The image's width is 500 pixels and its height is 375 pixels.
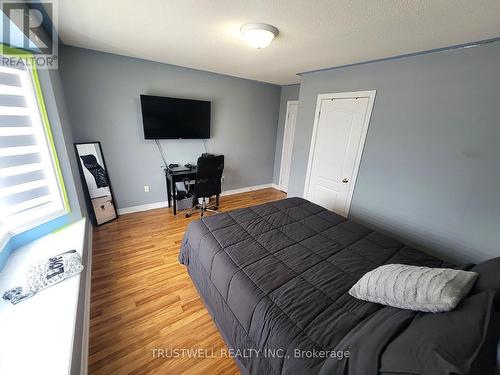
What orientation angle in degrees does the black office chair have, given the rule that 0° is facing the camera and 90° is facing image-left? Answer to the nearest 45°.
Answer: approximately 135°

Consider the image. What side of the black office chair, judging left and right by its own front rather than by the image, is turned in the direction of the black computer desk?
front

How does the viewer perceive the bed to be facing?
facing away from the viewer and to the left of the viewer

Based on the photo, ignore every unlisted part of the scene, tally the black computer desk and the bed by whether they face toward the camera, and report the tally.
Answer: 1

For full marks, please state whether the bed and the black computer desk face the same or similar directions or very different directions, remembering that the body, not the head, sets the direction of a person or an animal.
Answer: very different directions

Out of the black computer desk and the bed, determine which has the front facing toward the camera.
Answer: the black computer desk

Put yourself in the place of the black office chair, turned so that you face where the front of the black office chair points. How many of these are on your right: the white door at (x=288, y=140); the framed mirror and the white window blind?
1

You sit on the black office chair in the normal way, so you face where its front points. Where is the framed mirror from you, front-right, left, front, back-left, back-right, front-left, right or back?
front-left

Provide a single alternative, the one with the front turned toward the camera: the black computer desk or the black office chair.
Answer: the black computer desk

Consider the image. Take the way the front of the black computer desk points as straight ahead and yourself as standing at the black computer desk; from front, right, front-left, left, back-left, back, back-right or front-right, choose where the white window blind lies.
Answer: front-right

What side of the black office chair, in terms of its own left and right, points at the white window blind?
left

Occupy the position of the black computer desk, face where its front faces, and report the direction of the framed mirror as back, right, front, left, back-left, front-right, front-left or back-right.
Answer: right

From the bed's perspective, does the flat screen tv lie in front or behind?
in front

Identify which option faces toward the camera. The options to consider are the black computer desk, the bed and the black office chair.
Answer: the black computer desk

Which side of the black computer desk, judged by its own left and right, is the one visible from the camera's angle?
front
